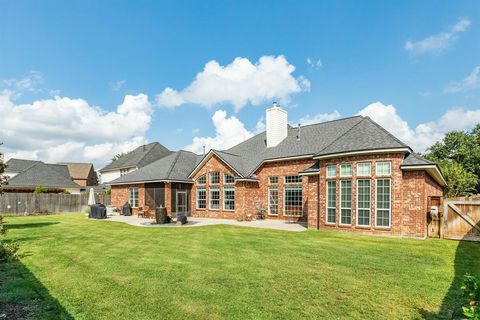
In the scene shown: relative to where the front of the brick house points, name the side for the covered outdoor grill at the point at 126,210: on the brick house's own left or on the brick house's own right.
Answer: on the brick house's own left

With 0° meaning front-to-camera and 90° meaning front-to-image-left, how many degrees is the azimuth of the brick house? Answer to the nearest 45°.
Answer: approximately 225°

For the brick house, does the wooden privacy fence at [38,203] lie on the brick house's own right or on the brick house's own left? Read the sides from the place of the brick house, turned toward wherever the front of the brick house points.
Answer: on the brick house's own left

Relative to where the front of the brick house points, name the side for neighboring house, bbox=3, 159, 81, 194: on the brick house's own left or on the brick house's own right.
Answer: on the brick house's own left

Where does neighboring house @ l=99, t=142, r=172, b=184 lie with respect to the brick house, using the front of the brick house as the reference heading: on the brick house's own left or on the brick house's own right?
on the brick house's own left
